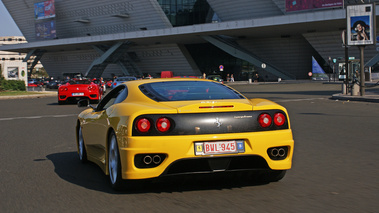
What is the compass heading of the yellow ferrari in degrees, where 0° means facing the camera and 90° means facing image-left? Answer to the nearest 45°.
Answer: approximately 135°

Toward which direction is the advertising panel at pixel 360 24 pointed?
toward the camera

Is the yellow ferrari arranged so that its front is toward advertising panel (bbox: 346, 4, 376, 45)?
no

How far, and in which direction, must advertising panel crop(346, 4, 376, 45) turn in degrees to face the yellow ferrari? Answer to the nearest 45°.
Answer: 0° — it already faces it

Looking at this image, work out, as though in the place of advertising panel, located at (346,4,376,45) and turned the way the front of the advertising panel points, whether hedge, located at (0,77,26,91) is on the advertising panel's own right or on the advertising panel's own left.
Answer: on the advertising panel's own right

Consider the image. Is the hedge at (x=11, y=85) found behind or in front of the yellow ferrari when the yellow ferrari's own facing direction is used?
in front

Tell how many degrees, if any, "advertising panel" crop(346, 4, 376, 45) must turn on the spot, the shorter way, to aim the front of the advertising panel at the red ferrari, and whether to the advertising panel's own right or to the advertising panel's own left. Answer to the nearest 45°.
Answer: approximately 45° to the advertising panel's own right
